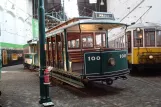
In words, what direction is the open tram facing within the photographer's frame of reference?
facing the viewer and to the right of the viewer

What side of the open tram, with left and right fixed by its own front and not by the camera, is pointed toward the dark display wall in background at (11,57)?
back

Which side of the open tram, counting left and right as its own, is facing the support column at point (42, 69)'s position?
right

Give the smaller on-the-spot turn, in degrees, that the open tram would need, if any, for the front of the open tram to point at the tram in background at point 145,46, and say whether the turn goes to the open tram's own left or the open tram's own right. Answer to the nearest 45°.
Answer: approximately 90° to the open tram's own left

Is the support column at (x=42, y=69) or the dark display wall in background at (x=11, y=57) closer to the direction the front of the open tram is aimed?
the support column

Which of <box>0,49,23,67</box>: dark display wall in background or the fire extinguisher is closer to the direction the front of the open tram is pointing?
the fire extinguisher
